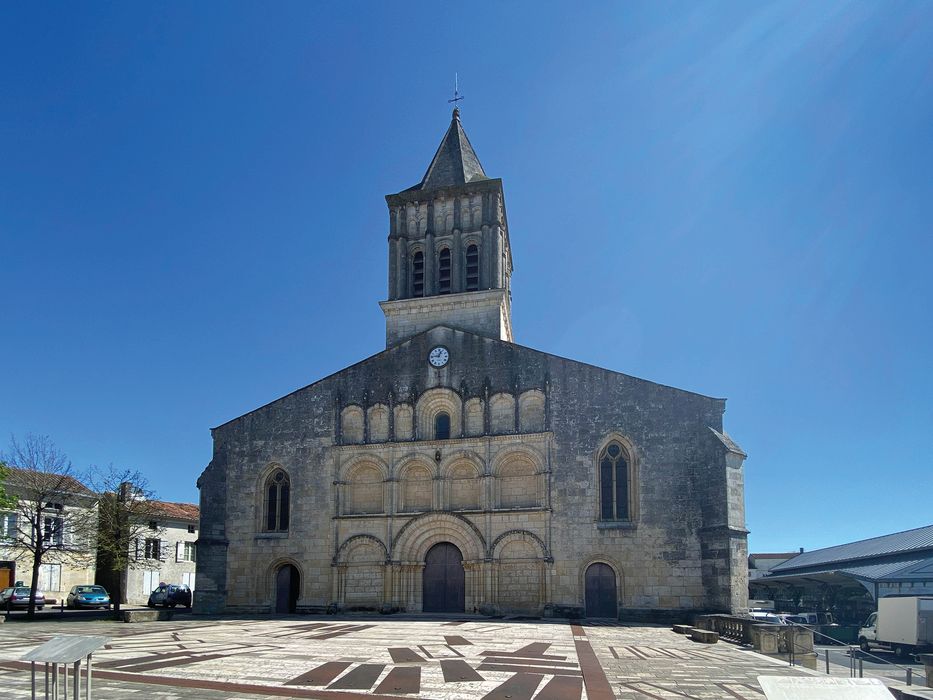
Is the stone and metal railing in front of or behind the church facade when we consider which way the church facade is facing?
in front

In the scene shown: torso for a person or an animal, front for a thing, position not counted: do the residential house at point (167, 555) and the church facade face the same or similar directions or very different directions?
same or similar directions

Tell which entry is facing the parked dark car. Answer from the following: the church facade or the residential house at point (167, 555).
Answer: the residential house

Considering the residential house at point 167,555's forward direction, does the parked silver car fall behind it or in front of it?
in front

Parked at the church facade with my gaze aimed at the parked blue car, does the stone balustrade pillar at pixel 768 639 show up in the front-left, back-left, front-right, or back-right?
back-left

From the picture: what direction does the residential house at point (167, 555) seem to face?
toward the camera

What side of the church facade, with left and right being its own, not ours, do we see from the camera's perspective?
front

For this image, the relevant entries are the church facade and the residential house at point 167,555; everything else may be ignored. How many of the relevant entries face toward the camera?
2

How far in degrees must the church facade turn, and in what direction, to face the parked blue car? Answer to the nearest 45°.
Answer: approximately 135° to its right

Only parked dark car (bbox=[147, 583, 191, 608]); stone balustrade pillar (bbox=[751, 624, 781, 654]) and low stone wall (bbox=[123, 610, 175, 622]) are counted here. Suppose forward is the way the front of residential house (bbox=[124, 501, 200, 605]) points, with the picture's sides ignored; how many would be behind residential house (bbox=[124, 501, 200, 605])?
0
